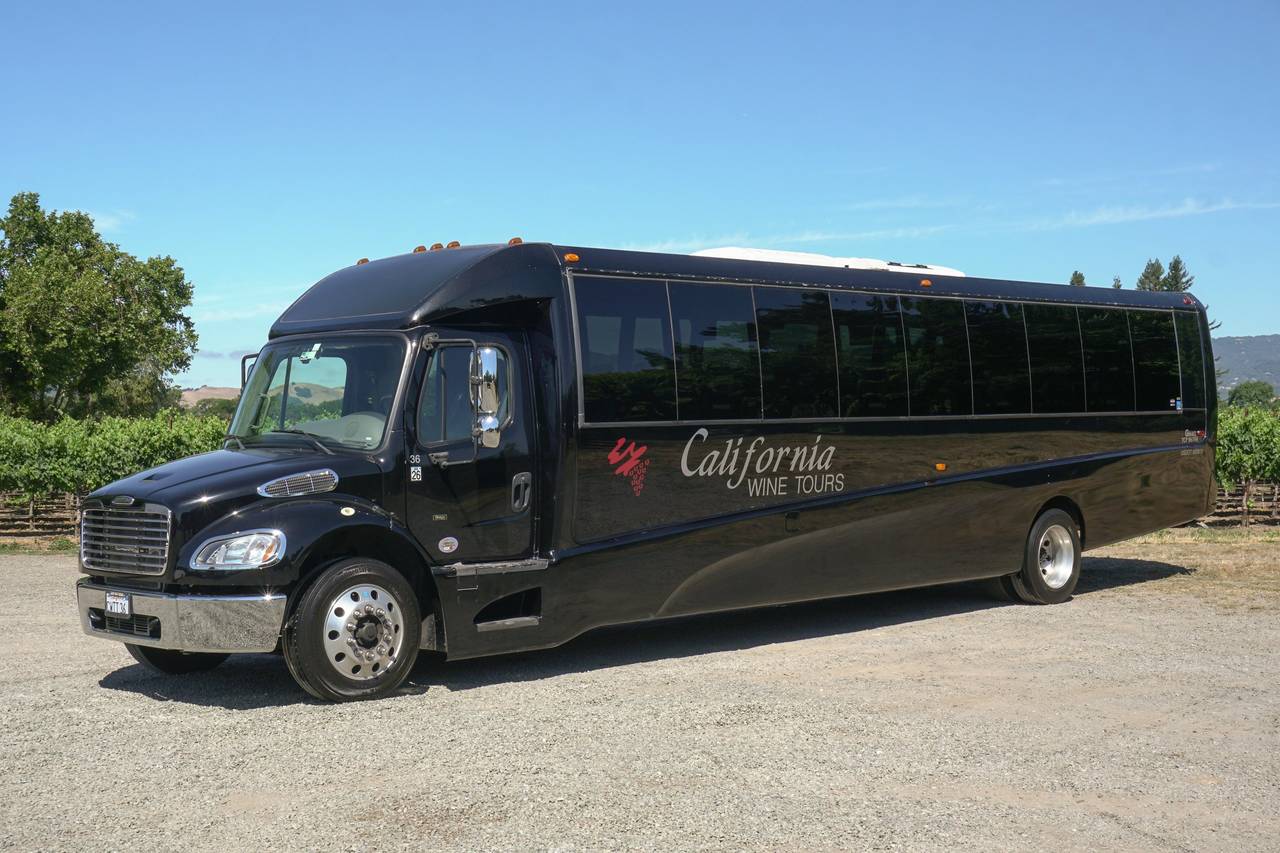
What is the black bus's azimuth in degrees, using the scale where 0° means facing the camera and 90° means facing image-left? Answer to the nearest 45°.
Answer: approximately 45°
